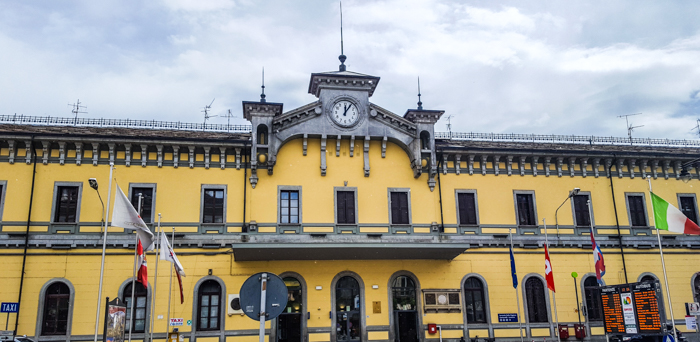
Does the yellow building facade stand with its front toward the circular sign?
yes

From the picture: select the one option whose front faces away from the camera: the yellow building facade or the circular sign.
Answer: the circular sign

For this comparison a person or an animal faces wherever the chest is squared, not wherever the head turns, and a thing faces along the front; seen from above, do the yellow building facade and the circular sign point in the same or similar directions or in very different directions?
very different directions

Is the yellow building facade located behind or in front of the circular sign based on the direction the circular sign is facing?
in front

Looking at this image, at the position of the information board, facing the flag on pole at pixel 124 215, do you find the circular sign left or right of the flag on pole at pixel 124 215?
left

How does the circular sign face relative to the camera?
away from the camera

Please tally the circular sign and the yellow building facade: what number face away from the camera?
1

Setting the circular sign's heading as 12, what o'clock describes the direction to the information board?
The information board is roughly at 2 o'clock from the circular sign.
